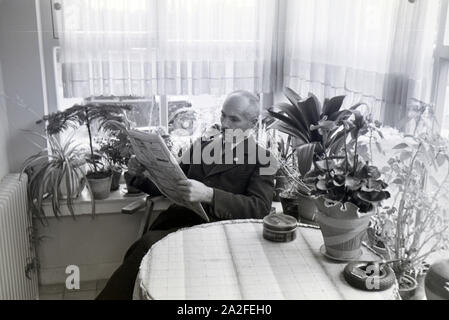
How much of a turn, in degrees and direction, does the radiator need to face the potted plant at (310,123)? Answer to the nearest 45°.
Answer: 0° — it already faces it

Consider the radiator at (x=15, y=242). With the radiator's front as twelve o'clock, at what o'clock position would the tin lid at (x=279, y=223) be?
The tin lid is roughly at 12 o'clock from the radiator.

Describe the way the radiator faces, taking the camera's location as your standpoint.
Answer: facing the viewer and to the right of the viewer

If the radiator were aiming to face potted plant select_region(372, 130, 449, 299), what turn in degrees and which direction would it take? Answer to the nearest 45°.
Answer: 0° — it already faces it

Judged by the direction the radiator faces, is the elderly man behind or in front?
in front

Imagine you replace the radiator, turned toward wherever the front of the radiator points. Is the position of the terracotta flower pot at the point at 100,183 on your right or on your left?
on your left

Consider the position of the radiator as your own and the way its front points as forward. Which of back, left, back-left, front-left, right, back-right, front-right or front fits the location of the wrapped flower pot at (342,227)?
front

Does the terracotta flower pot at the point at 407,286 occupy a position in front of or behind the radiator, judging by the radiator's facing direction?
in front

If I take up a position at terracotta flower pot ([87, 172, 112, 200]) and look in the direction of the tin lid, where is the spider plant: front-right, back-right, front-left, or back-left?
back-right

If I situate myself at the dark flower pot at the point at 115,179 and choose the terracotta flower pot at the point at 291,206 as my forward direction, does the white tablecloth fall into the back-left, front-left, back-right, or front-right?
front-right

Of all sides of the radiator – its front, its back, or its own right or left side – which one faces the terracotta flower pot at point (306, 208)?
front

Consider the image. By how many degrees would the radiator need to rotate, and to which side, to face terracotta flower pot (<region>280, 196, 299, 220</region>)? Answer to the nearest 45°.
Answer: approximately 45° to its left
